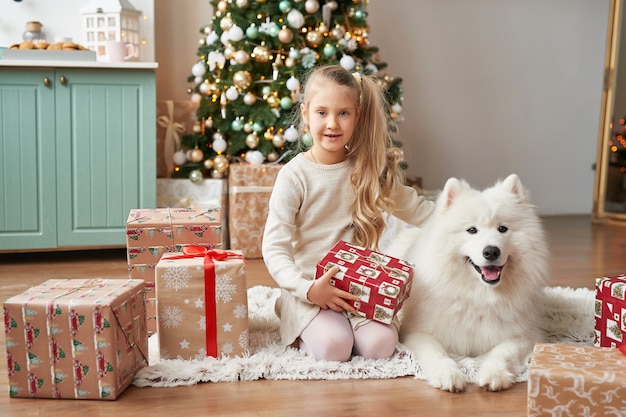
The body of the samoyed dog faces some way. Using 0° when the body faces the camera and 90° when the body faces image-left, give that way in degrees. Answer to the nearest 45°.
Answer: approximately 0°

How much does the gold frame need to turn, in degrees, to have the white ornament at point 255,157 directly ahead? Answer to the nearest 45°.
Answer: approximately 45° to its right

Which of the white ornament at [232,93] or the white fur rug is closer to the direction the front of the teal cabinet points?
the white fur rug

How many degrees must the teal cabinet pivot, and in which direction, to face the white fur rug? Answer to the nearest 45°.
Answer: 0° — it already faces it
